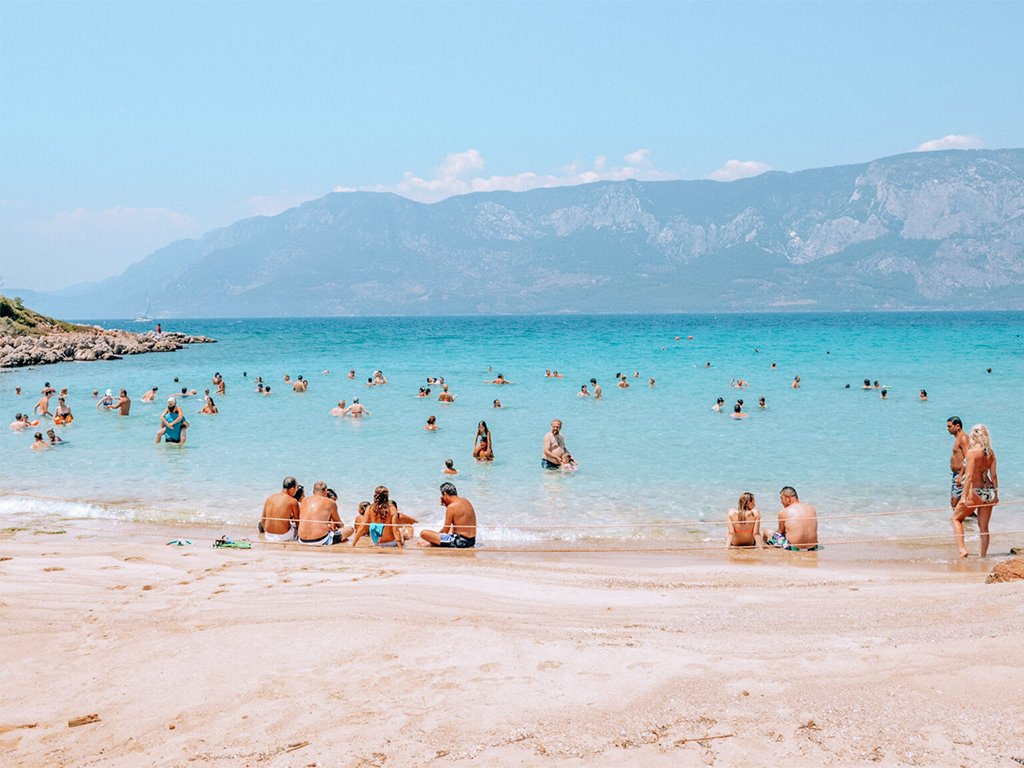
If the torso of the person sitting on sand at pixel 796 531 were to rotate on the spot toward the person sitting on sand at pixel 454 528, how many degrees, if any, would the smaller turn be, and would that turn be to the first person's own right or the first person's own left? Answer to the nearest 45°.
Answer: approximately 45° to the first person's own left

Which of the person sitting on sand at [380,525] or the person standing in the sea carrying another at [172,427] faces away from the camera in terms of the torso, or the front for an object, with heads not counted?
the person sitting on sand

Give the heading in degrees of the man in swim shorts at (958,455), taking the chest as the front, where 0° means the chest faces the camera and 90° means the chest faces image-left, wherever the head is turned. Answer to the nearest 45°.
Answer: approximately 90°

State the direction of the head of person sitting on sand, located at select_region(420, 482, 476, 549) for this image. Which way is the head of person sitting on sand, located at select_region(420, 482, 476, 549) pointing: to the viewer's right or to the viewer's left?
to the viewer's left

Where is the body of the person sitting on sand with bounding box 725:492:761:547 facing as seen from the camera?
away from the camera

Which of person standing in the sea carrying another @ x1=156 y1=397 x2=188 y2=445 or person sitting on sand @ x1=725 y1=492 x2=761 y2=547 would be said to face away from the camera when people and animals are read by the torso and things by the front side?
the person sitting on sand

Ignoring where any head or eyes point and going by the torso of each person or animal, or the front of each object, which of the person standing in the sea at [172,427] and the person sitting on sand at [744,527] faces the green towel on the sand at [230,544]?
the person standing in the sea

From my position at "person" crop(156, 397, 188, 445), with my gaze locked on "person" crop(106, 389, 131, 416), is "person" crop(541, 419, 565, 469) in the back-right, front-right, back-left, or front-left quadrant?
back-right

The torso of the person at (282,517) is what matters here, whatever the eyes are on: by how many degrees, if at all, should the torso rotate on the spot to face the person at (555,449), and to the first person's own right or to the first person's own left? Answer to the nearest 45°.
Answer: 0° — they already face them
